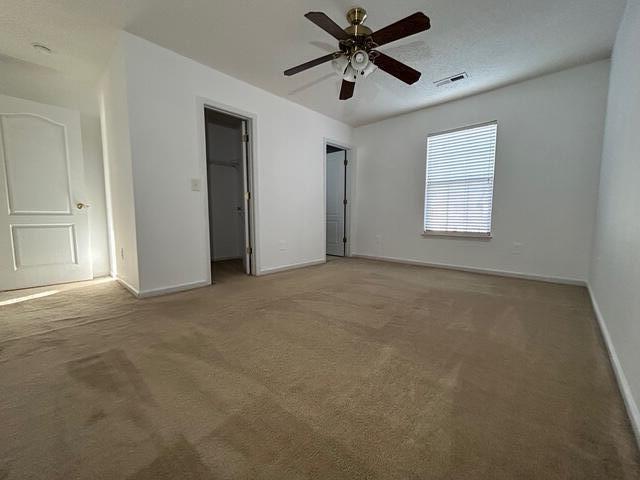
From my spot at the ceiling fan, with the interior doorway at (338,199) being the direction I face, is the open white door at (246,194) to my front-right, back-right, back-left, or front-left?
front-left

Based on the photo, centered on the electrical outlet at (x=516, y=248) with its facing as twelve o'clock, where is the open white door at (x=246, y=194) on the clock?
The open white door is roughly at 2 o'clock from the electrical outlet.

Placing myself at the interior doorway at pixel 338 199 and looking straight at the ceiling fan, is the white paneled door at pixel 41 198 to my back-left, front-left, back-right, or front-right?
front-right

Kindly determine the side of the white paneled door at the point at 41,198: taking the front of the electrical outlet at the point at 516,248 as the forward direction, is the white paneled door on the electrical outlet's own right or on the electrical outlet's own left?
on the electrical outlet's own right

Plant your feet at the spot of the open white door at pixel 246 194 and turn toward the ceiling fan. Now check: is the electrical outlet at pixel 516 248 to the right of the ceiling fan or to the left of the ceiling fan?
left

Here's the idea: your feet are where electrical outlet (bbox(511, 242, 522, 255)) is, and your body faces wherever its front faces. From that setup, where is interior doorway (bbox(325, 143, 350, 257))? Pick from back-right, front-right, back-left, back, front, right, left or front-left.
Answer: right

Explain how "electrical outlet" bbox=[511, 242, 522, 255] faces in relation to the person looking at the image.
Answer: facing the viewer

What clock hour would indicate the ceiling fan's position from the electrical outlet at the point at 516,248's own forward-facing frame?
The ceiling fan is roughly at 1 o'clock from the electrical outlet.
